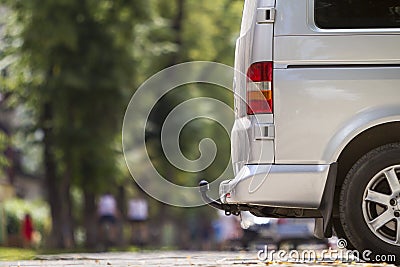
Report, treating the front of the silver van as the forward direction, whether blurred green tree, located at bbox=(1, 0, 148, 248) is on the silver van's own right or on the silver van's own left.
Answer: on the silver van's own left

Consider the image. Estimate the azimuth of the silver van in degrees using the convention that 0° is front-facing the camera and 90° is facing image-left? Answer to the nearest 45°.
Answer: approximately 270°

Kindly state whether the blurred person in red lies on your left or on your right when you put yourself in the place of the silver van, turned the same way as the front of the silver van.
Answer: on your left
